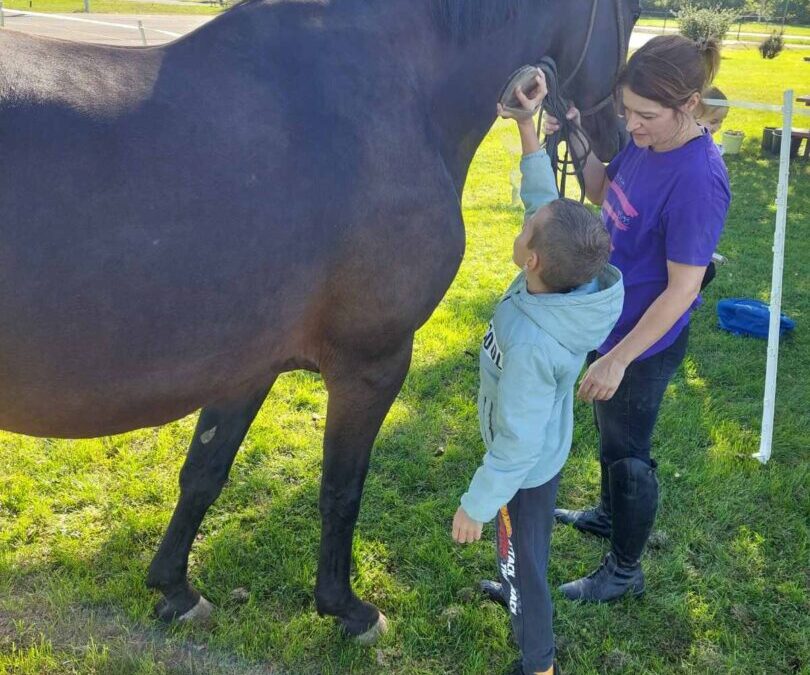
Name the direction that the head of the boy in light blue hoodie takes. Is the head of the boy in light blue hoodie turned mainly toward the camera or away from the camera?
away from the camera

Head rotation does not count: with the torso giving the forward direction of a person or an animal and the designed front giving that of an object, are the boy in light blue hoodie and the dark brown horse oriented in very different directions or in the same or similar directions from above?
very different directions

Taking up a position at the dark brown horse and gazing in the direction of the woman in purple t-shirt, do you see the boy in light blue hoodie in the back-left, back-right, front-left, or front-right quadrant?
front-right

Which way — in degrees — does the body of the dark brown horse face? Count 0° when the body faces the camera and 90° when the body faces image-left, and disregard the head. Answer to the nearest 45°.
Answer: approximately 270°

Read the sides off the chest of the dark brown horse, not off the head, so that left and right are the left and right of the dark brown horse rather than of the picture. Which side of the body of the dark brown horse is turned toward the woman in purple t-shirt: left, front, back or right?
front

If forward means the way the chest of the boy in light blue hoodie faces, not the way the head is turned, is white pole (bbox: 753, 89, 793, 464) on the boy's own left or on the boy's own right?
on the boy's own right

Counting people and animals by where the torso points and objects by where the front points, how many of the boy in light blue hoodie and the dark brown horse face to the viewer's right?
1

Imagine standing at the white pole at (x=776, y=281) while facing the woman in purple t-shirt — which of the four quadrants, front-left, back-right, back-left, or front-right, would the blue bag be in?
back-right

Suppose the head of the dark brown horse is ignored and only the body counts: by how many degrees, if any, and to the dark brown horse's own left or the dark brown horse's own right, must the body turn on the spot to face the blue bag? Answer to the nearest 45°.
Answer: approximately 45° to the dark brown horse's own left

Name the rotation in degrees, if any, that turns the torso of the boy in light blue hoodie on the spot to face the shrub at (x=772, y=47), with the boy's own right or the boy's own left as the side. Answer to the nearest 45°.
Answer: approximately 90° to the boy's own right

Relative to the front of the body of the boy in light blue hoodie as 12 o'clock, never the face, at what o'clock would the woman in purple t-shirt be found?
The woman in purple t-shirt is roughly at 4 o'clock from the boy in light blue hoodie.

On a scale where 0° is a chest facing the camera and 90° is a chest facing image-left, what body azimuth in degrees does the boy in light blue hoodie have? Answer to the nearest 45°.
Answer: approximately 90°

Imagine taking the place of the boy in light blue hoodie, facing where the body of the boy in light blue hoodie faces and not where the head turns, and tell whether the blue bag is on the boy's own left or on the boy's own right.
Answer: on the boy's own right
